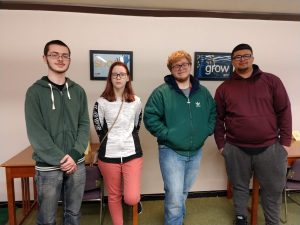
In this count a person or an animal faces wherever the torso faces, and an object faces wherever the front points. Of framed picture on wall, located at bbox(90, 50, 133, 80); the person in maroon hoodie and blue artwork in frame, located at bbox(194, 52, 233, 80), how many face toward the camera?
3

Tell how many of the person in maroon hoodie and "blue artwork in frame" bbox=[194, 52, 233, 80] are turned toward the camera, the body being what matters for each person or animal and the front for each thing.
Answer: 2

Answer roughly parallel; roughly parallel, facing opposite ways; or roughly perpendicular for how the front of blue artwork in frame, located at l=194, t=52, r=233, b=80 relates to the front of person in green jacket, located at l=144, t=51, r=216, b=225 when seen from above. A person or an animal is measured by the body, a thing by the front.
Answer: roughly parallel

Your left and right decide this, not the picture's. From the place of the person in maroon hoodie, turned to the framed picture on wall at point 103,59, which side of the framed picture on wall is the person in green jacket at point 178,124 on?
left

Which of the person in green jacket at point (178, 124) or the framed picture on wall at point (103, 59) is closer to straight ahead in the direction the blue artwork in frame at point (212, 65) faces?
the person in green jacket

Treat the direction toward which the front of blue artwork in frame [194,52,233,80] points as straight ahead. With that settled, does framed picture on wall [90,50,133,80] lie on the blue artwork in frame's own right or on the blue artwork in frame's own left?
on the blue artwork in frame's own right

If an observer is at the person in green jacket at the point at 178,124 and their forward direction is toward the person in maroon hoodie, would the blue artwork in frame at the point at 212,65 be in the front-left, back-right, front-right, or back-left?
front-left

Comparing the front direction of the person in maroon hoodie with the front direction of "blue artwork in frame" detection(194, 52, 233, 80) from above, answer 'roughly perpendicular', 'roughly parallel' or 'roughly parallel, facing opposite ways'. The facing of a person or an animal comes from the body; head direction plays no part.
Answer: roughly parallel

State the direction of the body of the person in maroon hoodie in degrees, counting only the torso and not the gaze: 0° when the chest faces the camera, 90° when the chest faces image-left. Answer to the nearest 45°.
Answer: approximately 0°

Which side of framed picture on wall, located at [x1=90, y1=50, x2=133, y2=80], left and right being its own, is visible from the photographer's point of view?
front

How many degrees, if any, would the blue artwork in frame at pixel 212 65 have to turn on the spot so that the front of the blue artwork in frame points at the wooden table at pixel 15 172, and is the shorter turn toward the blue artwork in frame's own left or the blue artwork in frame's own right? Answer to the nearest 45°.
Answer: approximately 45° to the blue artwork in frame's own right

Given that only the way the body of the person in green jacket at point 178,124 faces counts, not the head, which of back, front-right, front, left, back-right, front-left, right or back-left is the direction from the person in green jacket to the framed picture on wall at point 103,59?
back-right

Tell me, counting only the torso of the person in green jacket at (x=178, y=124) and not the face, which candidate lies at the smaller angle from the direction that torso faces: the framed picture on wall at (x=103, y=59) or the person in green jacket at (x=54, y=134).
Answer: the person in green jacket

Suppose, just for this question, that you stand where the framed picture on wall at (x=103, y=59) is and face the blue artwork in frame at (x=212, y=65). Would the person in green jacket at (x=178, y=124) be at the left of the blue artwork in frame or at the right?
right

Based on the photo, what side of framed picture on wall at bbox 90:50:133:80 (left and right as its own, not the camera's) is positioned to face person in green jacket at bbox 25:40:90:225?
front

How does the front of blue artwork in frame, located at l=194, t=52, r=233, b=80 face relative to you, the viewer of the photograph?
facing the viewer
